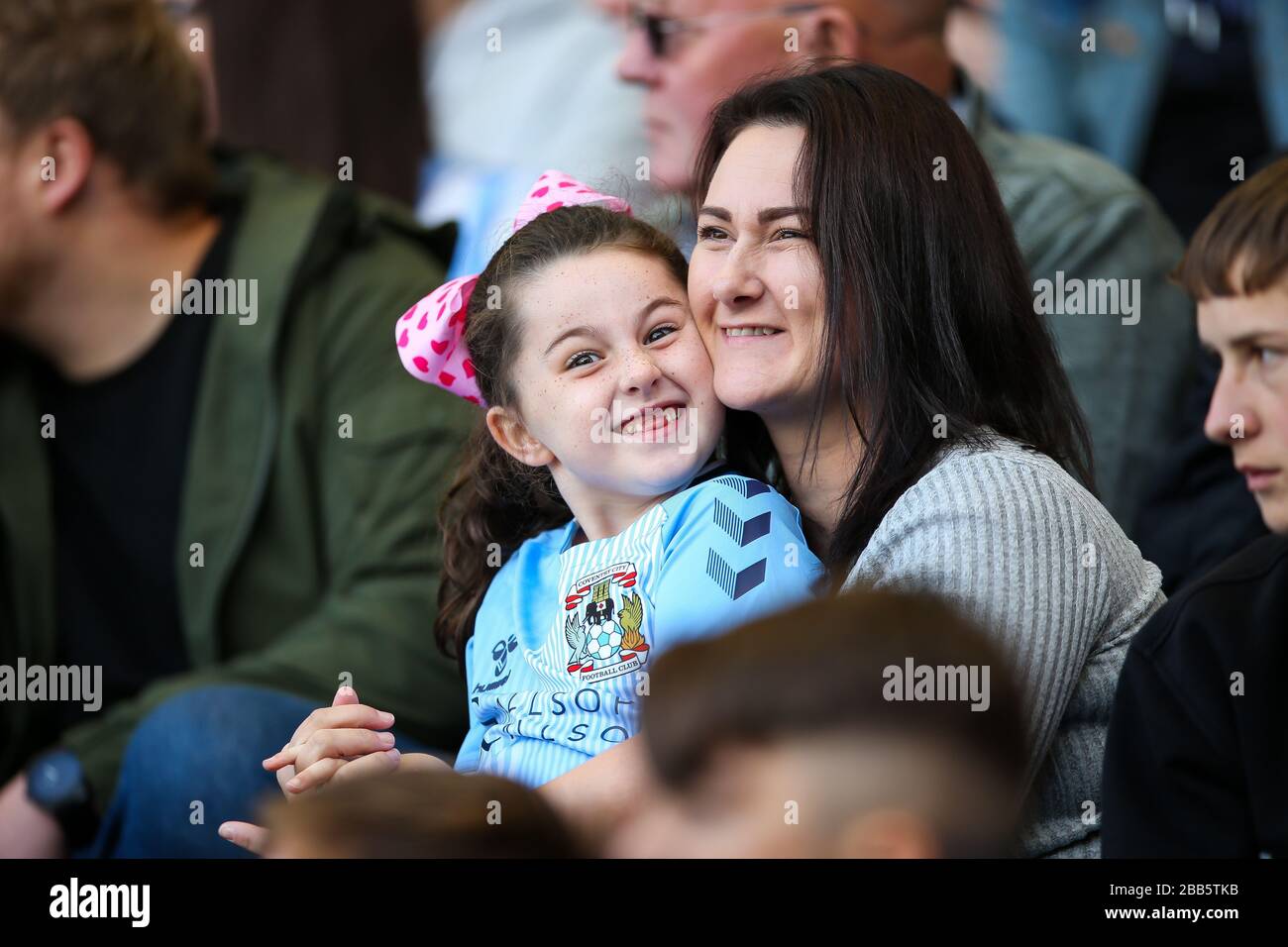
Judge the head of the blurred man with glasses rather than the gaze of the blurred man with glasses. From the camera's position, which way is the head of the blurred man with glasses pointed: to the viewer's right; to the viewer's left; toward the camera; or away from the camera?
to the viewer's left

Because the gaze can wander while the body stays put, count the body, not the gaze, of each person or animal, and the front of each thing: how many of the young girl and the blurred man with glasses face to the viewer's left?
1

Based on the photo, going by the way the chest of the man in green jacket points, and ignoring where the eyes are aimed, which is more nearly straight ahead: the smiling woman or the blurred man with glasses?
the smiling woman

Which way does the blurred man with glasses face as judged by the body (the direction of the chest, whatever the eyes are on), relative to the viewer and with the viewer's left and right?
facing to the left of the viewer

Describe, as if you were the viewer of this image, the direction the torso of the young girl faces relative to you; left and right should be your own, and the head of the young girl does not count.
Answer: facing the viewer

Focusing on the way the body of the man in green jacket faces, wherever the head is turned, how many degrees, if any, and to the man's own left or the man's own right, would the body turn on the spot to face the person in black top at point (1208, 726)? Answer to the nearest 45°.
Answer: approximately 90° to the man's own left

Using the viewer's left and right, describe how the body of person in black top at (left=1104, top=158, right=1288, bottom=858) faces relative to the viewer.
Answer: facing the viewer and to the left of the viewer

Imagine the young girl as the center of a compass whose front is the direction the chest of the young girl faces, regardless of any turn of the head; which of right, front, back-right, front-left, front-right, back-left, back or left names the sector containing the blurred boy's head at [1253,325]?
left

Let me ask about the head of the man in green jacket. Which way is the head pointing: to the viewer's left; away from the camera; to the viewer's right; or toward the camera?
to the viewer's left
